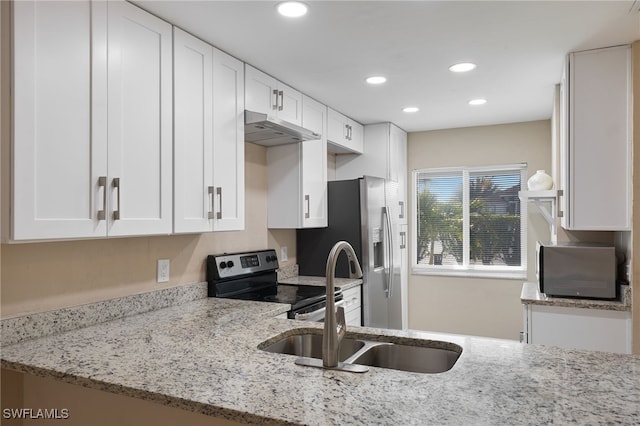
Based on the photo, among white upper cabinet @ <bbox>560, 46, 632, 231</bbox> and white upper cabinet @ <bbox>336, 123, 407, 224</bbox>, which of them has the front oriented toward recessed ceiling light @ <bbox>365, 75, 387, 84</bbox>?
white upper cabinet @ <bbox>560, 46, 632, 231</bbox>

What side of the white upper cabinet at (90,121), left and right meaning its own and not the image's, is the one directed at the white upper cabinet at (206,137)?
left

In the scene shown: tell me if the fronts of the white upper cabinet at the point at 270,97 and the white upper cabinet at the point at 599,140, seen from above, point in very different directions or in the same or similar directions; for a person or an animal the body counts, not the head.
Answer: very different directions

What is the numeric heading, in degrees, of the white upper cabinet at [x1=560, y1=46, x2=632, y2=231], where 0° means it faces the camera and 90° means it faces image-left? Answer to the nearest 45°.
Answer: approximately 90°

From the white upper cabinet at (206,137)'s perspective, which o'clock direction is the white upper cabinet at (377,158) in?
the white upper cabinet at (377,158) is roughly at 9 o'clock from the white upper cabinet at (206,137).
